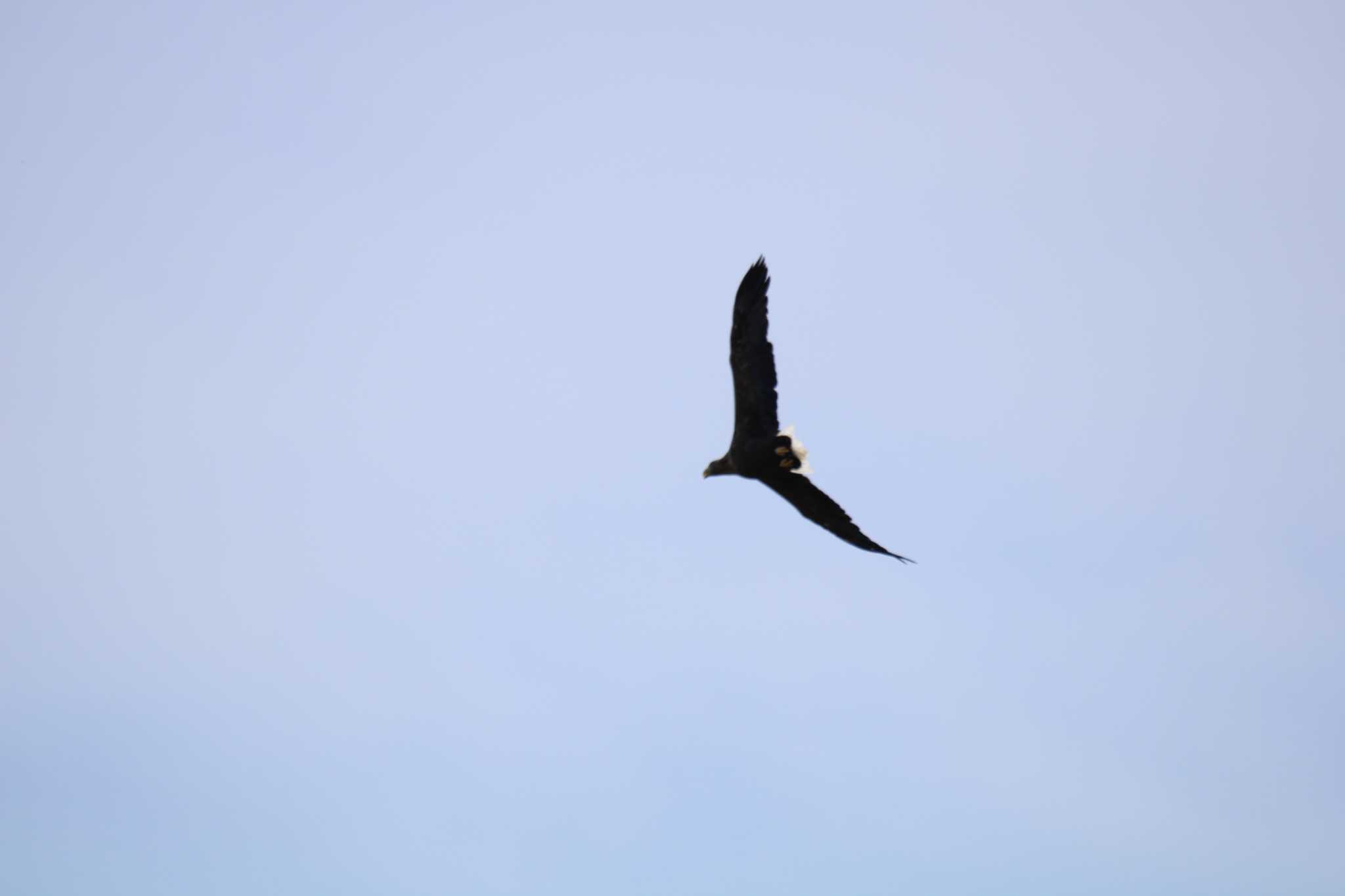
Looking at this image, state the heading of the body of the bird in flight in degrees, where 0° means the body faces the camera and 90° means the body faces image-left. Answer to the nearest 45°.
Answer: approximately 90°
